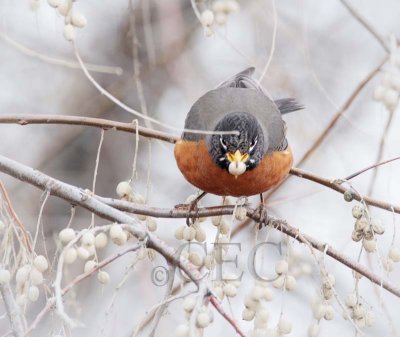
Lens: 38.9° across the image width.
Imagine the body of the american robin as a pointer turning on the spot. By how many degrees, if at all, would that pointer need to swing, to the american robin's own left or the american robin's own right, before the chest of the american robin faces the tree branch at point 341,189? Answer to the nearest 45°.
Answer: approximately 45° to the american robin's own left

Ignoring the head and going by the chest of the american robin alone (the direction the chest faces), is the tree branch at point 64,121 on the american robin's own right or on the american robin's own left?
on the american robin's own right

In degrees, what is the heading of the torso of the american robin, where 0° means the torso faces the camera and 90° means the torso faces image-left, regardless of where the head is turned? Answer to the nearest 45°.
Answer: approximately 0°
